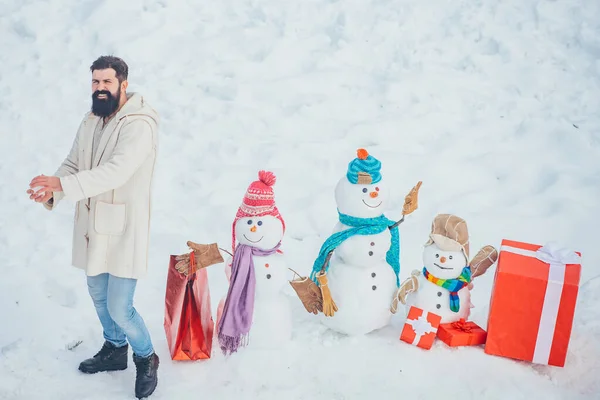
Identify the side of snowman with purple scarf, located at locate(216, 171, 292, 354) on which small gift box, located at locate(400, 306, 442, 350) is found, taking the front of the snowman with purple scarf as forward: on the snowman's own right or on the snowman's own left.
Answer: on the snowman's own left

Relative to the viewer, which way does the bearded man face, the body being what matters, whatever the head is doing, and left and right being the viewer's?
facing the viewer and to the left of the viewer

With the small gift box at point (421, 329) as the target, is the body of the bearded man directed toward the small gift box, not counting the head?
no

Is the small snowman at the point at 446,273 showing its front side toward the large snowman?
no

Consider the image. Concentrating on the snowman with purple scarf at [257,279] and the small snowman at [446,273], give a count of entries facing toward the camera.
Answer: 2

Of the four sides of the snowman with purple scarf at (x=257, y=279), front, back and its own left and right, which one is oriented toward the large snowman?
left

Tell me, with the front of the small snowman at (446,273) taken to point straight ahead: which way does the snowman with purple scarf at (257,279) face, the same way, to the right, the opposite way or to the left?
the same way

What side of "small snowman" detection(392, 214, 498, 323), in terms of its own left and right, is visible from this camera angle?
front

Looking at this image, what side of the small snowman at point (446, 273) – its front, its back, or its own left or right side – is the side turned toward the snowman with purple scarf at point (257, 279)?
right
